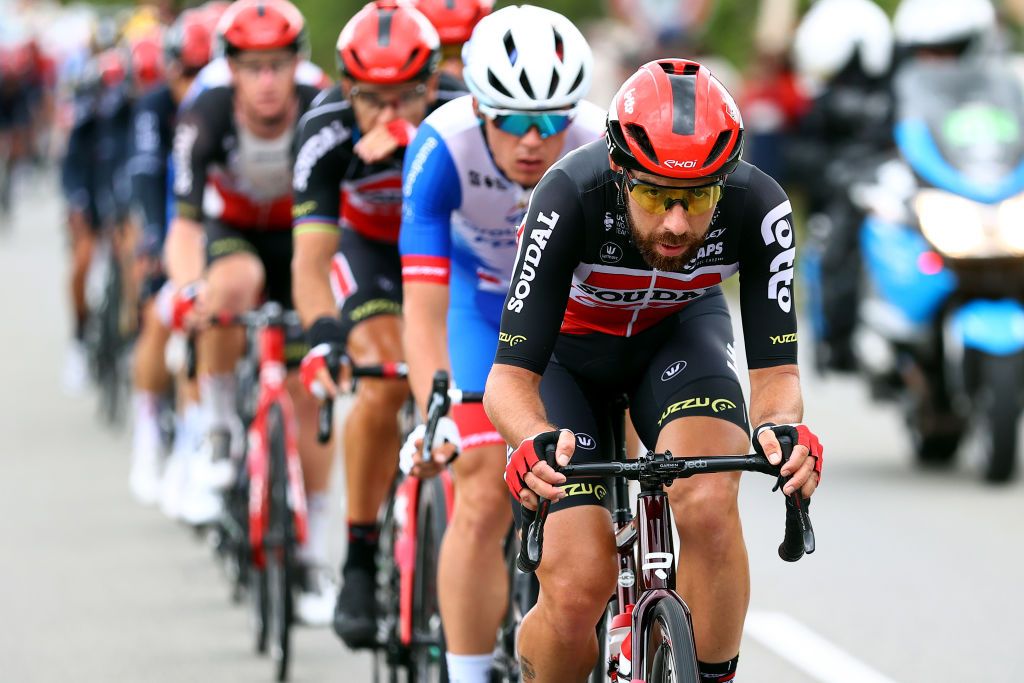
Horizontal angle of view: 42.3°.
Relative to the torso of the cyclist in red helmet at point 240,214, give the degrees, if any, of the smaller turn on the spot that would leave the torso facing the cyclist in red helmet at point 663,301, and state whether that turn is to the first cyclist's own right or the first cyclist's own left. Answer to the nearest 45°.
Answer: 0° — they already face them

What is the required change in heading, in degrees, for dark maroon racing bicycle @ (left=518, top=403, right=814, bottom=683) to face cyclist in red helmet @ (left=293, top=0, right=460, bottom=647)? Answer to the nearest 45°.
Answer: approximately 135° to its right

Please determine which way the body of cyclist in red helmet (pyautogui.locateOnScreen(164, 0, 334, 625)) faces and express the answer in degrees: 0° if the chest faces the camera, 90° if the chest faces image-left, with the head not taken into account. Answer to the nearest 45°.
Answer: approximately 0°

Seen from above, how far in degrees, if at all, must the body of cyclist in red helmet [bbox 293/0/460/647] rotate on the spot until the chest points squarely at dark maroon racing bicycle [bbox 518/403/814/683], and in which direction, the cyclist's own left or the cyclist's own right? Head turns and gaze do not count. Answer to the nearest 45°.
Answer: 0° — they already face it

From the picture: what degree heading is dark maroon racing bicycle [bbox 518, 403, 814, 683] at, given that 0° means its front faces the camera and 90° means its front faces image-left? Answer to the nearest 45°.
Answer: approximately 0°
